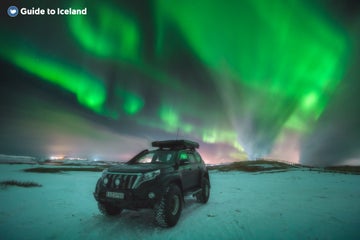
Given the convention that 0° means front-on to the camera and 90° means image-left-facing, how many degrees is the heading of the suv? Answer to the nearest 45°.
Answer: approximately 45°
